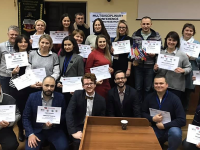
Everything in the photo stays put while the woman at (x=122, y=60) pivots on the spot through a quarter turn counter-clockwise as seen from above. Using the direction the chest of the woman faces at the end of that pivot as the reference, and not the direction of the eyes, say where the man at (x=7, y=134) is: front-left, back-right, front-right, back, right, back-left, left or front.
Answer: back-right

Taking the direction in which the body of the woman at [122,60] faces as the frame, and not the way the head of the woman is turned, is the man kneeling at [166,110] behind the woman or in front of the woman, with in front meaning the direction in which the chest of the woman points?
in front

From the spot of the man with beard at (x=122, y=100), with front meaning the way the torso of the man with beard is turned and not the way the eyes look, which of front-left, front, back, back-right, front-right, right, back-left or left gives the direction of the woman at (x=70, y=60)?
right

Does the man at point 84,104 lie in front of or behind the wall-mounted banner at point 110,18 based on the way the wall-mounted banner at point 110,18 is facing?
in front

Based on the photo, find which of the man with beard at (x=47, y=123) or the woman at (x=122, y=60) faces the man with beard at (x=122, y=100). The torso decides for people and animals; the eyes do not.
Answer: the woman

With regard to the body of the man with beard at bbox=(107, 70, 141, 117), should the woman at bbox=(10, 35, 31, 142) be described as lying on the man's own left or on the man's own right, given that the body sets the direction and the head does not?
on the man's own right

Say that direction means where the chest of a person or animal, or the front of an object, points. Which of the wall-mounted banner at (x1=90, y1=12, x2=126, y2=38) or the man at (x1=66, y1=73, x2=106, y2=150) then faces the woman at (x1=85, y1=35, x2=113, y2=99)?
the wall-mounted banner

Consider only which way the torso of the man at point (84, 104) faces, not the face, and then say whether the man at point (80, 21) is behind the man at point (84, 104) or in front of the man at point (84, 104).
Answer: behind
